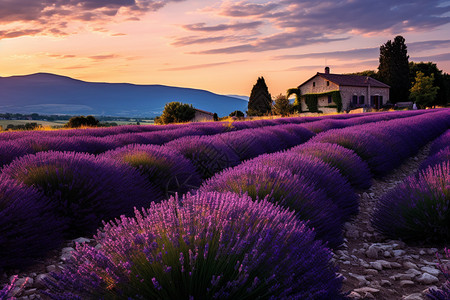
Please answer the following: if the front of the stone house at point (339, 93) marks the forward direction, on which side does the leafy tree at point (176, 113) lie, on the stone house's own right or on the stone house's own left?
on the stone house's own right

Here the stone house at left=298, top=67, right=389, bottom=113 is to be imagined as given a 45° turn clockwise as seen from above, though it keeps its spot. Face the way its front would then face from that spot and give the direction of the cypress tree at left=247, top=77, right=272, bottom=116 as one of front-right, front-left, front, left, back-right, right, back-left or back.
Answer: right

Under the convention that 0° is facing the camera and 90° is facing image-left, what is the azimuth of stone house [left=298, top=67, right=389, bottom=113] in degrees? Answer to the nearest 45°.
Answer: approximately 315°

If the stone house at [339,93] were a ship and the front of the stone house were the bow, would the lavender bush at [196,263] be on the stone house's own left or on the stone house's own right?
on the stone house's own right

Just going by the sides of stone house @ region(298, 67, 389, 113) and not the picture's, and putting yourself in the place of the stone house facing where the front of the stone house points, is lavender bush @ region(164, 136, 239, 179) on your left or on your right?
on your right

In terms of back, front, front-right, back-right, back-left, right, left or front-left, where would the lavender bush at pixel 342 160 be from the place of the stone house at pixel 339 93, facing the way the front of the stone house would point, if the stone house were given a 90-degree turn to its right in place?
front-left

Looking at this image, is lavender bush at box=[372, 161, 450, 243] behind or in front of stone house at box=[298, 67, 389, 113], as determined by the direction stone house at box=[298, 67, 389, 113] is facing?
in front

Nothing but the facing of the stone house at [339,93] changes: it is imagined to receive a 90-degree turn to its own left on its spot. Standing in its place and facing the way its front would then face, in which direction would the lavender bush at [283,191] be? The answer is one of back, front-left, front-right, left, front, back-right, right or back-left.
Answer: back-right

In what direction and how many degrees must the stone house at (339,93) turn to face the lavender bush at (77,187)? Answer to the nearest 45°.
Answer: approximately 45° to its right

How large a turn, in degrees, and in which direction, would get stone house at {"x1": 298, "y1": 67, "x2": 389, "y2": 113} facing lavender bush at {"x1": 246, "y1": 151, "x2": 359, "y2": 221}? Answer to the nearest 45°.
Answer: approximately 45° to its right

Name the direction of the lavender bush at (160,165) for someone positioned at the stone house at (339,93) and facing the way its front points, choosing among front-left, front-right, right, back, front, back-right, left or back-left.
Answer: front-right

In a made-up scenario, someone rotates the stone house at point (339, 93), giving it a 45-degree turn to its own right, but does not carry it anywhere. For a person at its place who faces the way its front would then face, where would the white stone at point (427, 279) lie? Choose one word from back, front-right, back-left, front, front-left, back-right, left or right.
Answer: front
